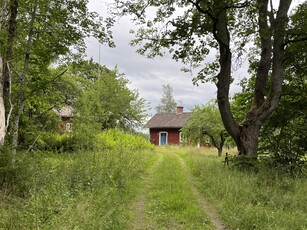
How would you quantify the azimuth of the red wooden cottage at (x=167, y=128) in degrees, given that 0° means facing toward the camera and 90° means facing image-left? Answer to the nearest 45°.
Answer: approximately 0°

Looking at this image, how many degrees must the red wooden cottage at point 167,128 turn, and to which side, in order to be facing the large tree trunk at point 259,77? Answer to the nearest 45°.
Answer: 0° — it already faces it
